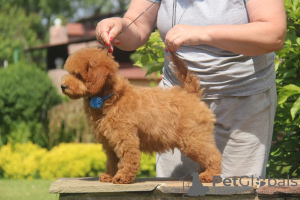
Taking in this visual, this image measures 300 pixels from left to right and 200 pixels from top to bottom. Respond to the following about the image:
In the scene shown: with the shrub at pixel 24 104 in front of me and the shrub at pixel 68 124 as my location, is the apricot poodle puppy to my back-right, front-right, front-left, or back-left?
back-left

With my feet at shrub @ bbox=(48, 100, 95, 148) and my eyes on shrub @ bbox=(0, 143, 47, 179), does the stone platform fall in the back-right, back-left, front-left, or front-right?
front-left

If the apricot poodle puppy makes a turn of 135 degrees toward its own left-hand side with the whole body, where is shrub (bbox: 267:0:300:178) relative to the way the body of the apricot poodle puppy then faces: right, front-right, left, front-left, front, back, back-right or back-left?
left

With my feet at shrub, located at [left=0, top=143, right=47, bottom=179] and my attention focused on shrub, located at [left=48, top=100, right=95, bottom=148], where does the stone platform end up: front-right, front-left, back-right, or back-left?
back-right

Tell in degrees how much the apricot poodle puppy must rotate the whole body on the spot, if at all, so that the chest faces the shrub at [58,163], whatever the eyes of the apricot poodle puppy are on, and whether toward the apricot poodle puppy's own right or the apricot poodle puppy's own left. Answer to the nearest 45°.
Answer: approximately 90° to the apricot poodle puppy's own right

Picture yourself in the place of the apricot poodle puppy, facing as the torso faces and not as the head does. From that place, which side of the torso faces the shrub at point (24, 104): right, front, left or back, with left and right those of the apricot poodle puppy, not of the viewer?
right

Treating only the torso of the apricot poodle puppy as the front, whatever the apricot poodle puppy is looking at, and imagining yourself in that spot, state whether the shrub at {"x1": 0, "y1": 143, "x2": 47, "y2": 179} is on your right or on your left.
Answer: on your right

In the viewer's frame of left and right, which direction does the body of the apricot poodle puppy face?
facing to the left of the viewer
